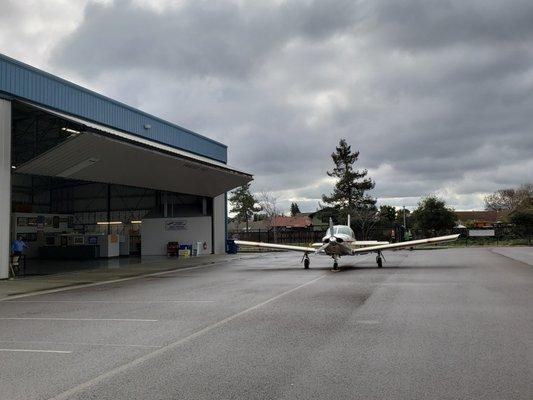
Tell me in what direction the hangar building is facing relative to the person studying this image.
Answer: facing the viewer and to the right of the viewer
